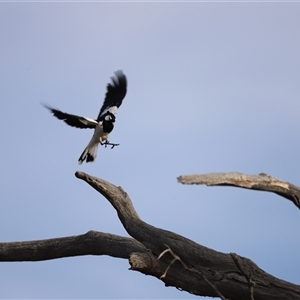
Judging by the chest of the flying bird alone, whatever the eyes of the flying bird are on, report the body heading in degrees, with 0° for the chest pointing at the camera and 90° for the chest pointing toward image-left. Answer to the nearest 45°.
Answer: approximately 315°

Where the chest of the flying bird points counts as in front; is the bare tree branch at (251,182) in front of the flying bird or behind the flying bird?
in front

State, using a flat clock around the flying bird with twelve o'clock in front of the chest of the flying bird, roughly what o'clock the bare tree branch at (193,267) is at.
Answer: The bare tree branch is roughly at 1 o'clock from the flying bird.
